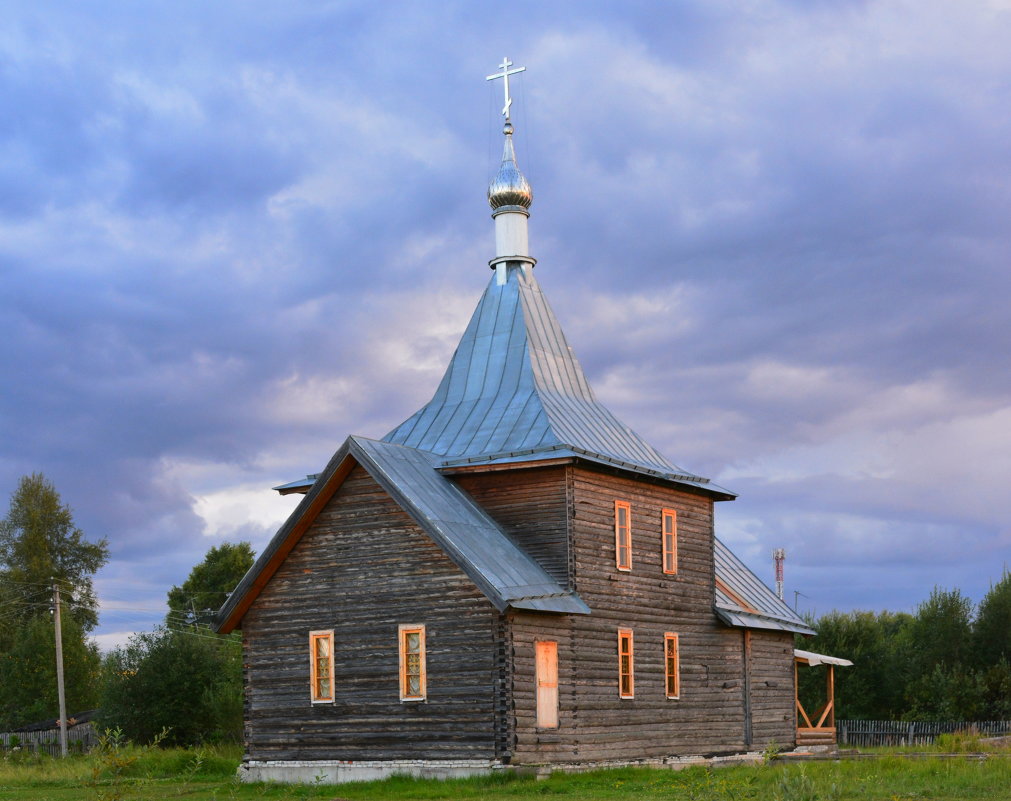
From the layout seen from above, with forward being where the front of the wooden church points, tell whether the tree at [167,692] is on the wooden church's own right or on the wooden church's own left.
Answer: on the wooden church's own left

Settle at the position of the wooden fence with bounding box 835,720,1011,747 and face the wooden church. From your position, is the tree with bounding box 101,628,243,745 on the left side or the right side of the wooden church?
right

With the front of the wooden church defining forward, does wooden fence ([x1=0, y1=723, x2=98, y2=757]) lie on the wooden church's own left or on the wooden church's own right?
on the wooden church's own left

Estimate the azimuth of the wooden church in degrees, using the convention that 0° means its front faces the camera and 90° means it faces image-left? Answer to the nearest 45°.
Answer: approximately 225°
